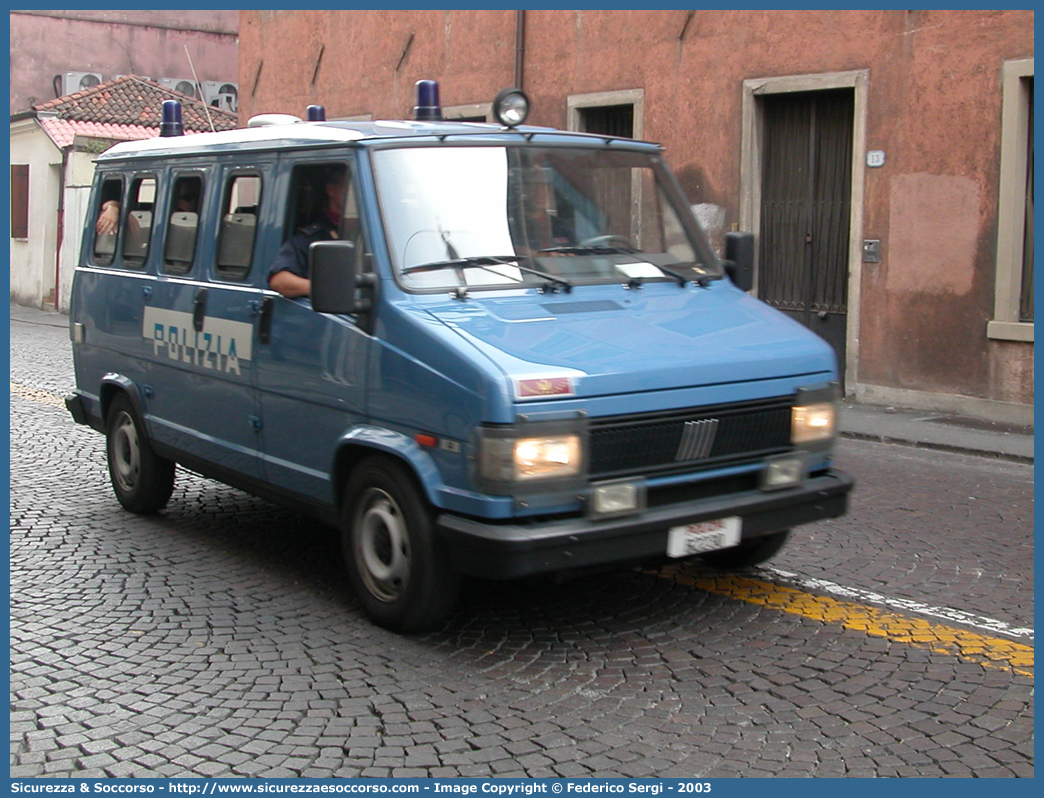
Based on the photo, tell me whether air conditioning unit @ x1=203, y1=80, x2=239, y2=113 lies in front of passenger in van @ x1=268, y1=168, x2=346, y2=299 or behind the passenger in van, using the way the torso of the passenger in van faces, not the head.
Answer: behind

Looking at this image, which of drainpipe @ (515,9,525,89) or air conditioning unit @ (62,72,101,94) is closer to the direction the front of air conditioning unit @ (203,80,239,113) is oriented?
the drainpipe

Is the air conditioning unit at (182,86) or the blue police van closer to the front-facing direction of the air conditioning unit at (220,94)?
the blue police van

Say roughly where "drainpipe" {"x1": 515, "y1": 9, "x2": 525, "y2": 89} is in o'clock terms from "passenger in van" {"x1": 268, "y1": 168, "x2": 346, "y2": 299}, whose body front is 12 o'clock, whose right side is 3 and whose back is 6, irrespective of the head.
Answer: The drainpipe is roughly at 8 o'clock from the passenger in van.

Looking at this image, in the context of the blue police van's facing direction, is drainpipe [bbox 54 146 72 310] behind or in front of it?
behind

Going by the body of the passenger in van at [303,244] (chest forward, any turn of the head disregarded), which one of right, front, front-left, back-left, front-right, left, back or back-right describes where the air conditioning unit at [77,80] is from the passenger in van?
back-left

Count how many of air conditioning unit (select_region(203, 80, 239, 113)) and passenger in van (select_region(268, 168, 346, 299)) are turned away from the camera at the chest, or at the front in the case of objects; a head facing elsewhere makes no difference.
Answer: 0

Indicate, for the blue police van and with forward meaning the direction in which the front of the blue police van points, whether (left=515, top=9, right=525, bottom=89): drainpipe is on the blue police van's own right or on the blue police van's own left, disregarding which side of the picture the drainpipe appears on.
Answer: on the blue police van's own left

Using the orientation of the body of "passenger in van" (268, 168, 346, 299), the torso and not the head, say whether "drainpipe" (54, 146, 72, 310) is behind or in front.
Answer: behind

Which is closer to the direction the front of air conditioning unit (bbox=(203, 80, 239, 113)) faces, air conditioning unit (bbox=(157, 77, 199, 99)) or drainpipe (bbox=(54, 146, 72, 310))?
the drainpipe

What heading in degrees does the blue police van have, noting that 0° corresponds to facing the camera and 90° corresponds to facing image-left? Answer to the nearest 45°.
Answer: approximately 315°
